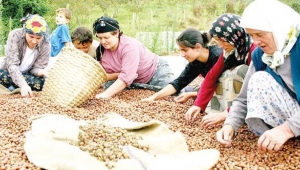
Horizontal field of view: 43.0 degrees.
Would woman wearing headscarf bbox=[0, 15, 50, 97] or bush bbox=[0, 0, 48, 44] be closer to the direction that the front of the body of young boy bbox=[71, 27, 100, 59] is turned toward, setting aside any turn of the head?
the woman wearing headscarf

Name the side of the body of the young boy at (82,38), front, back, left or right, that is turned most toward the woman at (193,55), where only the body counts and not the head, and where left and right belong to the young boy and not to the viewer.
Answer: left

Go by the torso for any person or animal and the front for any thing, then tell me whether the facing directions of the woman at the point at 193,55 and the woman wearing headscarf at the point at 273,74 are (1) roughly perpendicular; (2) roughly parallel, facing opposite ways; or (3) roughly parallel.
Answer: roughly parallel

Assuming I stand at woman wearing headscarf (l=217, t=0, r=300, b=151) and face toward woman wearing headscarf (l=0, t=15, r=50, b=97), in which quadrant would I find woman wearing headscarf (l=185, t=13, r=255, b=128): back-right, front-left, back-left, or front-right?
front-right

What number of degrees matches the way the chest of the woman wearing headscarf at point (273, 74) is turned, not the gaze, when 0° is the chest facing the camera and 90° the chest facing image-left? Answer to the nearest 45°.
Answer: approximately 45°

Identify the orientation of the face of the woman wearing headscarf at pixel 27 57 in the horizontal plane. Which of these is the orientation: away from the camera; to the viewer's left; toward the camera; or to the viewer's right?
toward the camera

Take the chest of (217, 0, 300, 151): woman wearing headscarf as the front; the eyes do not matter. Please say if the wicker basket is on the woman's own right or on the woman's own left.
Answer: on the woman's own right

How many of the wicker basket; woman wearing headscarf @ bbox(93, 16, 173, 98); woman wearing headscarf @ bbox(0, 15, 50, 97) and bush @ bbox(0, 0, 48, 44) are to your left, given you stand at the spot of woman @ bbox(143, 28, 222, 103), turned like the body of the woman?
0

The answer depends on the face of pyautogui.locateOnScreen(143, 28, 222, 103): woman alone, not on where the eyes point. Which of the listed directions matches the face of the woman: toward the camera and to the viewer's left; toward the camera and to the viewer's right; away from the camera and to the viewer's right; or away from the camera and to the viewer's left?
toward the camera and to the viewer's left

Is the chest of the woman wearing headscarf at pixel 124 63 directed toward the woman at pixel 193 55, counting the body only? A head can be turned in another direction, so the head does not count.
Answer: no

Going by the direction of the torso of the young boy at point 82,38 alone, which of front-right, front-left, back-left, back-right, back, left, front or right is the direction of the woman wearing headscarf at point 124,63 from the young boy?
left

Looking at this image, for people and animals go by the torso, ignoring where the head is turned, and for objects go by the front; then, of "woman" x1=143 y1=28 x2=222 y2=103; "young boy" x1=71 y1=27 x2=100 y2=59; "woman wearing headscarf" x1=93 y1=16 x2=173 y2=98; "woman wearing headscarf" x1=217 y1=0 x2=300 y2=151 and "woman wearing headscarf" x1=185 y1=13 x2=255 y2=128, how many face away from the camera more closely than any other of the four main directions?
0

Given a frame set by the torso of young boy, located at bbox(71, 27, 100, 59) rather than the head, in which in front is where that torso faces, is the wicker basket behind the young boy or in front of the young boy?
in front

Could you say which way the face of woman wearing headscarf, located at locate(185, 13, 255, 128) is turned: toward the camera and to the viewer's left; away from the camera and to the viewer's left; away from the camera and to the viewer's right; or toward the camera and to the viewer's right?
toward the camera and to the viewer's left

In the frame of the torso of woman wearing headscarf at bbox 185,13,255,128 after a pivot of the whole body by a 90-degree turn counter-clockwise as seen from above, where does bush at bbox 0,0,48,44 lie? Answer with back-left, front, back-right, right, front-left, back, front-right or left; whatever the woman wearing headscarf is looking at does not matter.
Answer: back

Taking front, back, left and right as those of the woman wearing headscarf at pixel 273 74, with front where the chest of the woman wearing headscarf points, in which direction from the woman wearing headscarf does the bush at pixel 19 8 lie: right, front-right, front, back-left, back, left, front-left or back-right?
right

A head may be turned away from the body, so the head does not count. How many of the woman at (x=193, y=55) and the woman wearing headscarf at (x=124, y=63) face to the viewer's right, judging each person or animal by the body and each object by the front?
0

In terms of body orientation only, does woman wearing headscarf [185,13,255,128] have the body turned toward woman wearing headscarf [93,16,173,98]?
no
